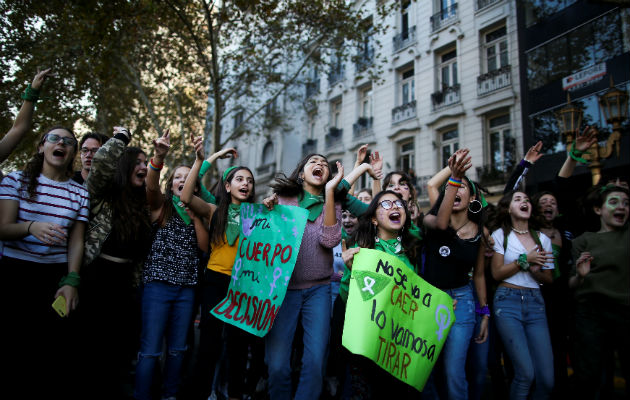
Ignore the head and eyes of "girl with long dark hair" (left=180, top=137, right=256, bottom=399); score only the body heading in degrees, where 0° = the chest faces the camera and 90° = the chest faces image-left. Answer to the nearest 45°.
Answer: approximately 315°

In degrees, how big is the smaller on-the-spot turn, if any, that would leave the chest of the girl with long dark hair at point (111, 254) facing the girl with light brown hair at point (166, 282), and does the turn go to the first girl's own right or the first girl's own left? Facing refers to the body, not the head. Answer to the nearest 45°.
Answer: approximately 45° to the first girl's own left

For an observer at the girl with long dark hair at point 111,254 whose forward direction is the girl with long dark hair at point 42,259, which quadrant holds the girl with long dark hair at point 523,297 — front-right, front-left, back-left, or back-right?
back-left

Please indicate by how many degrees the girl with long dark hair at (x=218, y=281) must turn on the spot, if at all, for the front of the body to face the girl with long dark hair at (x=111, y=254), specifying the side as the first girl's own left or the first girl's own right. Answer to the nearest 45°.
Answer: approximately 135° to the first girl's own right
